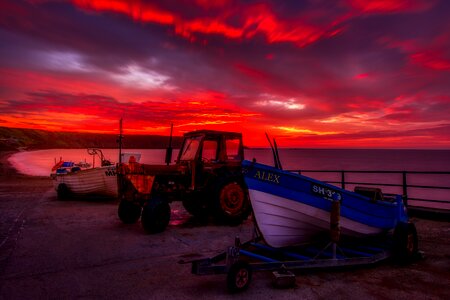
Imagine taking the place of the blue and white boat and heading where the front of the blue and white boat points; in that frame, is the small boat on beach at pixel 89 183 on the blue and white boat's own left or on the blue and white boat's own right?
on the blue and white boat's own right

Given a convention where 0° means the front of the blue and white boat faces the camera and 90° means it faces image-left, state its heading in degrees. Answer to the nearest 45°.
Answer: approximately 45°

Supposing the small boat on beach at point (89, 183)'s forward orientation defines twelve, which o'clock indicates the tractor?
The tractor is roughly at 2 o'clock from the small boat on beach.

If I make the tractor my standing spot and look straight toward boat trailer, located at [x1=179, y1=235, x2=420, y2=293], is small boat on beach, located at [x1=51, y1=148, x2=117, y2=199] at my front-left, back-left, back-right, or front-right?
back-right

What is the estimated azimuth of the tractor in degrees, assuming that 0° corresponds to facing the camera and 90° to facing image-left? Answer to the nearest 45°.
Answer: approximately 45°

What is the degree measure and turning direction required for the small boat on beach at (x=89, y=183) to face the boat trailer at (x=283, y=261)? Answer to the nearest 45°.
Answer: approximately 90° to its right

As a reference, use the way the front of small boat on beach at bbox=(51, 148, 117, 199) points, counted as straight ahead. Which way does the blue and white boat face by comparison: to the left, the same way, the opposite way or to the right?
the opposite way

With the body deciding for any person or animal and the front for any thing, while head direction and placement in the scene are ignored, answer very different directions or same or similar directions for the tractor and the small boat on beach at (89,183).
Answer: very different directions

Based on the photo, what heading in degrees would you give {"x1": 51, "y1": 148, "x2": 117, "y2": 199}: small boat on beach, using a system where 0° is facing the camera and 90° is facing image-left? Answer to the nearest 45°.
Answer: approximately 270°

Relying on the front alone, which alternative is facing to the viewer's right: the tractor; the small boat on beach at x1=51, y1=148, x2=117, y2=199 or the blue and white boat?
the small boat on beach
